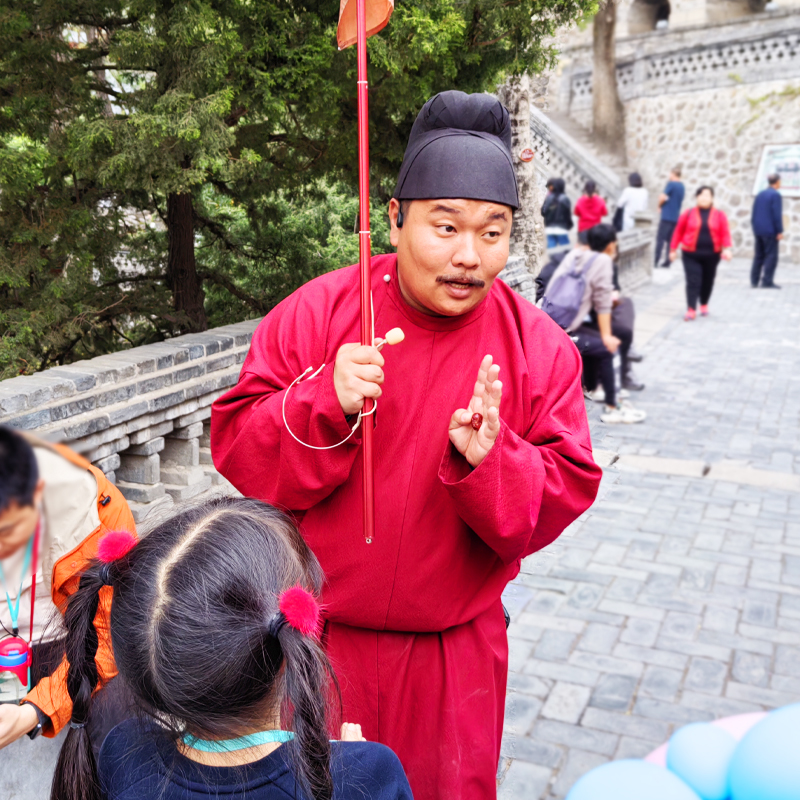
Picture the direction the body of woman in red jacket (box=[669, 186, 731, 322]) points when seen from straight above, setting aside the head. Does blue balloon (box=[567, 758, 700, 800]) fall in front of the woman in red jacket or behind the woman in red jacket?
in front

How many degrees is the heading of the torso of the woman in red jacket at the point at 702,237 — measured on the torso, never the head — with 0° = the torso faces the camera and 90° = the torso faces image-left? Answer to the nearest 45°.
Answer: approximately 0°

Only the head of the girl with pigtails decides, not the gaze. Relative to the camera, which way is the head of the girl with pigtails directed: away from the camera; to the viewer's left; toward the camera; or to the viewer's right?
away from the camera

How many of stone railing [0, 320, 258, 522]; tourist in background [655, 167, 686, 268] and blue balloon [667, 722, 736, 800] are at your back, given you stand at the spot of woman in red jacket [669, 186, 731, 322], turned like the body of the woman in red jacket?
1

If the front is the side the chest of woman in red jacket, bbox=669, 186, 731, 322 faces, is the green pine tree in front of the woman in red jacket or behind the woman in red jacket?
in front

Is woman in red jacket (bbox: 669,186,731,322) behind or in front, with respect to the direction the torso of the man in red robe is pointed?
behind

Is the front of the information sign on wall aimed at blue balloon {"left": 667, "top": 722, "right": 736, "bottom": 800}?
yes

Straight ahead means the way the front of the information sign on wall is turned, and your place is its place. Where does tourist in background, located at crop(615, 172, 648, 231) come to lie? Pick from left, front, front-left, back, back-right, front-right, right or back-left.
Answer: front-right

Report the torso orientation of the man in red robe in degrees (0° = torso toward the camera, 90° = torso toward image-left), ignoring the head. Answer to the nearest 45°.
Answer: approximately 0°

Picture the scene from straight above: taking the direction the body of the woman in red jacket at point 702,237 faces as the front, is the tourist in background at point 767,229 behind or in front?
behind
